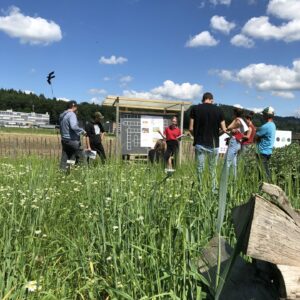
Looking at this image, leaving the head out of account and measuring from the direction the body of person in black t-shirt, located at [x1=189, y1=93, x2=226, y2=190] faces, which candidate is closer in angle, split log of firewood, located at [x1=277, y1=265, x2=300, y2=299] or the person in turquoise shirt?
the person in turquoise shirt

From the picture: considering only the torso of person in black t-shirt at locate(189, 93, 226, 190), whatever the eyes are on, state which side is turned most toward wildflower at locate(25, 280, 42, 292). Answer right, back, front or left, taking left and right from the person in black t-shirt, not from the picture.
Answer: back

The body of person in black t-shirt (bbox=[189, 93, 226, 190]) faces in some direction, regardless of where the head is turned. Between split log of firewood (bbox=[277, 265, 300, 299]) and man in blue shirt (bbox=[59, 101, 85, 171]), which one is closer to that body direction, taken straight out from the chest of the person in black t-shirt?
the man in blue shirt

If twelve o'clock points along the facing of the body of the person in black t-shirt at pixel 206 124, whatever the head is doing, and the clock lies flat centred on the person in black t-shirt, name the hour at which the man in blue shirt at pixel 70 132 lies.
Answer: The man in blue shirt is roughly at 10 o'clock from the person in black t-shirt.

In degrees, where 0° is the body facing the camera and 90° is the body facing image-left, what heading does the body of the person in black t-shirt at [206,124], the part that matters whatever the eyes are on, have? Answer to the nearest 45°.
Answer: approximately 180°

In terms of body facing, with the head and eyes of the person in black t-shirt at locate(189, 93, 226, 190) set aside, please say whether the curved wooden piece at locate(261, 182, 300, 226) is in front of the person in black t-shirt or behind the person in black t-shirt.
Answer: behind

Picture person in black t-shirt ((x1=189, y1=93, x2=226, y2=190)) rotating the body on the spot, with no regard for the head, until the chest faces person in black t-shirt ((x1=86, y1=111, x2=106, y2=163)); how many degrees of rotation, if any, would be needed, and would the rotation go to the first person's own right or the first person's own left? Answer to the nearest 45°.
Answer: approximately 45° to the first person's own left

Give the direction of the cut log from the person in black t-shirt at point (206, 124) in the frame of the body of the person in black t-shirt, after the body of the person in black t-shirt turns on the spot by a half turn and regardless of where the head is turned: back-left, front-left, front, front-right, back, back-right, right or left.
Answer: front

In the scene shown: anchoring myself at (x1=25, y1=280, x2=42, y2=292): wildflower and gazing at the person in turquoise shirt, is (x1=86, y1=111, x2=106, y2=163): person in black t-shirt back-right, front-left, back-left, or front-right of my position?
front-left

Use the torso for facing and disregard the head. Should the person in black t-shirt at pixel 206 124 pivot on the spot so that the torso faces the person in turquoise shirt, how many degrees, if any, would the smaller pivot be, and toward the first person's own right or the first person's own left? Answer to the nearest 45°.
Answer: approximately 45° to the first person's own right

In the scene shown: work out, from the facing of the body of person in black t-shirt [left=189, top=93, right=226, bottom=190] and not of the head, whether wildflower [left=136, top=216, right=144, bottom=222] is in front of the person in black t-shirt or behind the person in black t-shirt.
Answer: behind

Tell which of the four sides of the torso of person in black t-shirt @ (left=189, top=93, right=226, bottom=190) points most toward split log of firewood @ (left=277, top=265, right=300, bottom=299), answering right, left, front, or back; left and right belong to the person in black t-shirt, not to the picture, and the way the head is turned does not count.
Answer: back

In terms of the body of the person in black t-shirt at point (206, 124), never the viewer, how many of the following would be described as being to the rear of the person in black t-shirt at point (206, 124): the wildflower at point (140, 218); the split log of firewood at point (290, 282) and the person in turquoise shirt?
2
